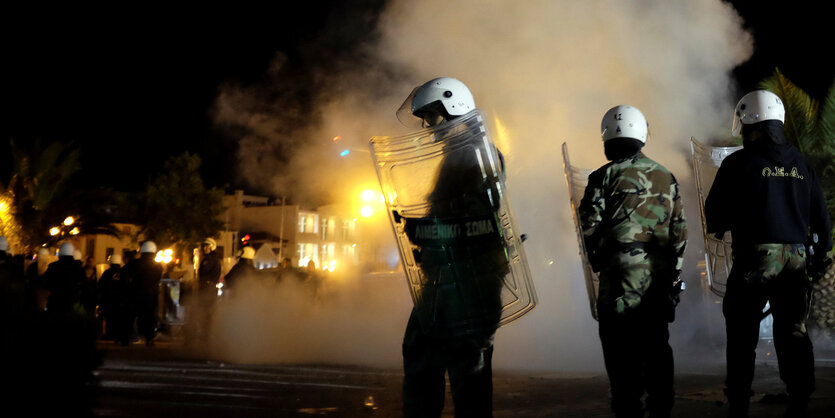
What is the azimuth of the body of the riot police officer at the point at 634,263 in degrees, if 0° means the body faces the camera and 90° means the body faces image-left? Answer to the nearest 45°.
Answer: approximately 180°

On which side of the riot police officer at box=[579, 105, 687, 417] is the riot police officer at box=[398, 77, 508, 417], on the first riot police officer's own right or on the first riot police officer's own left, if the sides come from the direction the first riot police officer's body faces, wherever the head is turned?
on the first riot police officer's own left

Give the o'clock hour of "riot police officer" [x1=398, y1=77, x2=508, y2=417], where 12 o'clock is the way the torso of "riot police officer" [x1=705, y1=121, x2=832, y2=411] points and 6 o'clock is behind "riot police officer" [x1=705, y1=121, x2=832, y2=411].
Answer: "riot police officer" [x1=398, y1=77, x2=508, y2=417] is roughly at 9 o'clock from "riot police officer" [x1=705, y1=121, x2=832, y2=411].

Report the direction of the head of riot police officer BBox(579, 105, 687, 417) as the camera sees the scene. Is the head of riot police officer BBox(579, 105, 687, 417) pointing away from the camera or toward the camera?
away from the camera

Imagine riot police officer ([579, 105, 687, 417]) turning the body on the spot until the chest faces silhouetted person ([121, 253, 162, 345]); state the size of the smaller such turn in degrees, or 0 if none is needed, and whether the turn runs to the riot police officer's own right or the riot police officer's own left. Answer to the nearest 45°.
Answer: approximately 45° to the riot police officer's own left

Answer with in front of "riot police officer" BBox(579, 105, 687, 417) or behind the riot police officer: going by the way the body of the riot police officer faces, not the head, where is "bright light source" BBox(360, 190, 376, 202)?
in front

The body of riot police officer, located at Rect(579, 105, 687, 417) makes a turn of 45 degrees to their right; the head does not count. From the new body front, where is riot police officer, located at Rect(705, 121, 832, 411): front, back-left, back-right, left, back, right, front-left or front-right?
front

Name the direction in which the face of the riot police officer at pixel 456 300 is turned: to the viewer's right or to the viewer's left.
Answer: to the viewer's left

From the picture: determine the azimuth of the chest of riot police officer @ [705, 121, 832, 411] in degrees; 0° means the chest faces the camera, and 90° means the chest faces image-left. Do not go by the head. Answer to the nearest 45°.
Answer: approximately 135°

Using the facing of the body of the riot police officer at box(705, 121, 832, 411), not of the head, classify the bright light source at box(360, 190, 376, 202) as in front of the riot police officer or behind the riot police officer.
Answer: in front

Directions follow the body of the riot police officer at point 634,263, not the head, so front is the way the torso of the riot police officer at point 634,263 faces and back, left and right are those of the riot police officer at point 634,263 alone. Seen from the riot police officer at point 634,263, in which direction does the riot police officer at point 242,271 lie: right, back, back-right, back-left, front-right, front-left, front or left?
front-left

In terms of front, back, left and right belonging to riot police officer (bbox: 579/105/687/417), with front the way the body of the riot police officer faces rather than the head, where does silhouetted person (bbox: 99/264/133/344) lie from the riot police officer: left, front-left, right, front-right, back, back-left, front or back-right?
front-left
